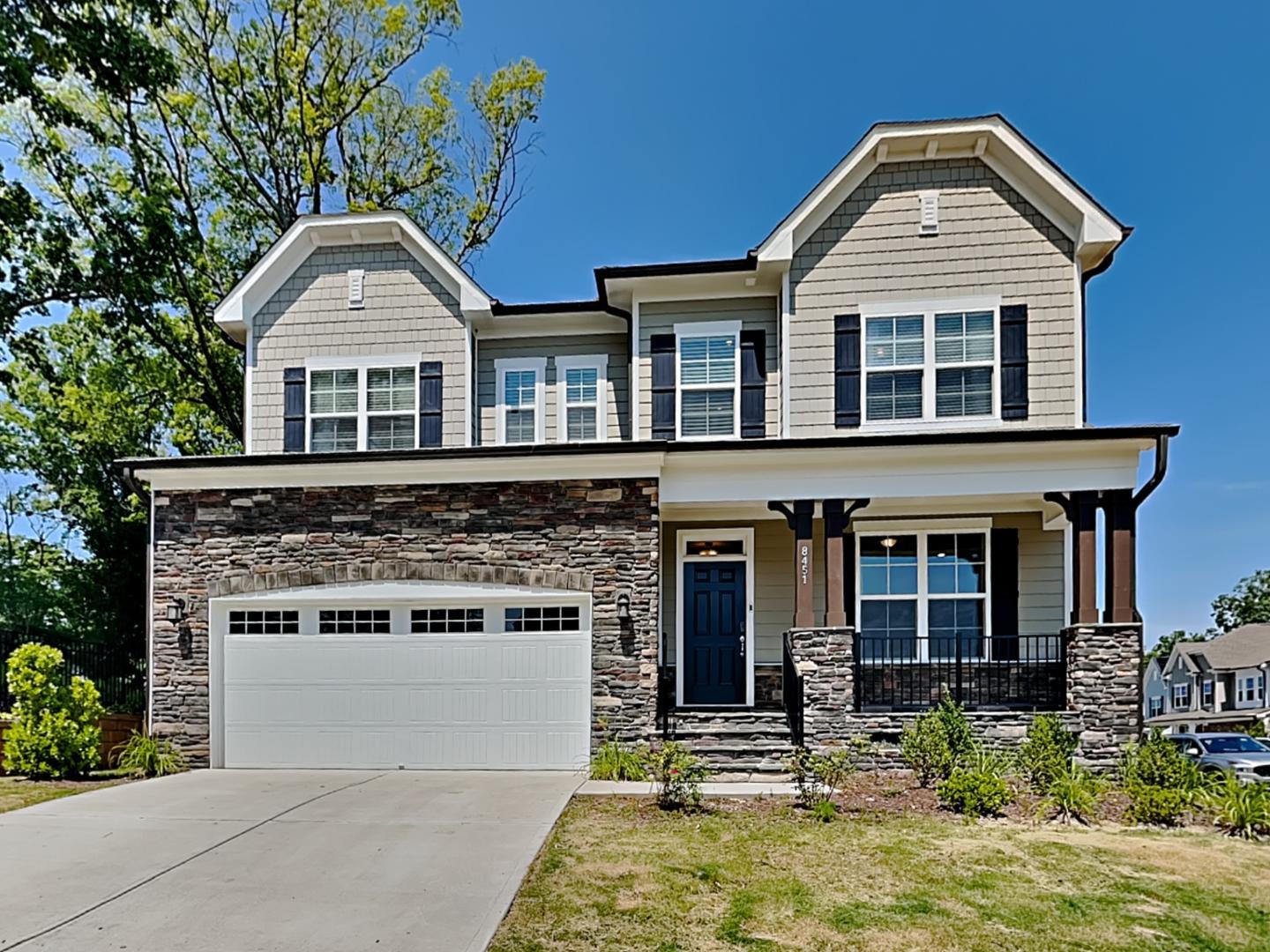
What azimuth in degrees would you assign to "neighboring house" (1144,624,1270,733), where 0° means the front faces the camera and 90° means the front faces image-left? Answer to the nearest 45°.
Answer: approximately 45°

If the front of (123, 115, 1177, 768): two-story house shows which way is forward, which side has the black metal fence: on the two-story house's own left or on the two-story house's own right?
on the two-story house's own right

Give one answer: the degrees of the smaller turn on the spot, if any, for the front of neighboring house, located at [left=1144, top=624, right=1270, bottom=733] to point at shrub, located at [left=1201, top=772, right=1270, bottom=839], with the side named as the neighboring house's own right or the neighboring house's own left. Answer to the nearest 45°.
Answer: approximately 45° to the neighboring house's own left

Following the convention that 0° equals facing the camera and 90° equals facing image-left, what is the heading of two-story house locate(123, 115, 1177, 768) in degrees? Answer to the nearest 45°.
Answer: approximately 0°

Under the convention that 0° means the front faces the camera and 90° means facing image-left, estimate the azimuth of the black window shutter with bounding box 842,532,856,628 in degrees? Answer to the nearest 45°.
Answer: approximately 0°

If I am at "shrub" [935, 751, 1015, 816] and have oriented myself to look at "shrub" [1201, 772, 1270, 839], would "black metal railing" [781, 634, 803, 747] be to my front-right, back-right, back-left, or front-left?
back-left
